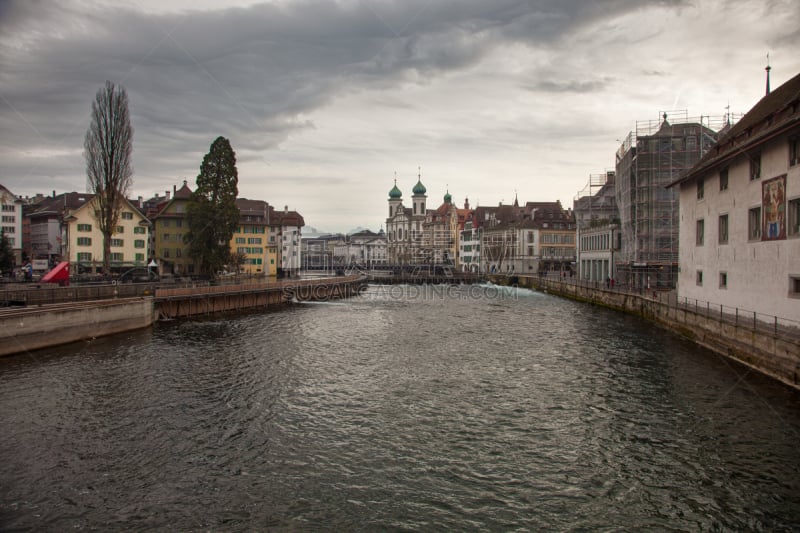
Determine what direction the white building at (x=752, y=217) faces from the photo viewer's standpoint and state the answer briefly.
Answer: facing the viewer and to the left of the viewer
